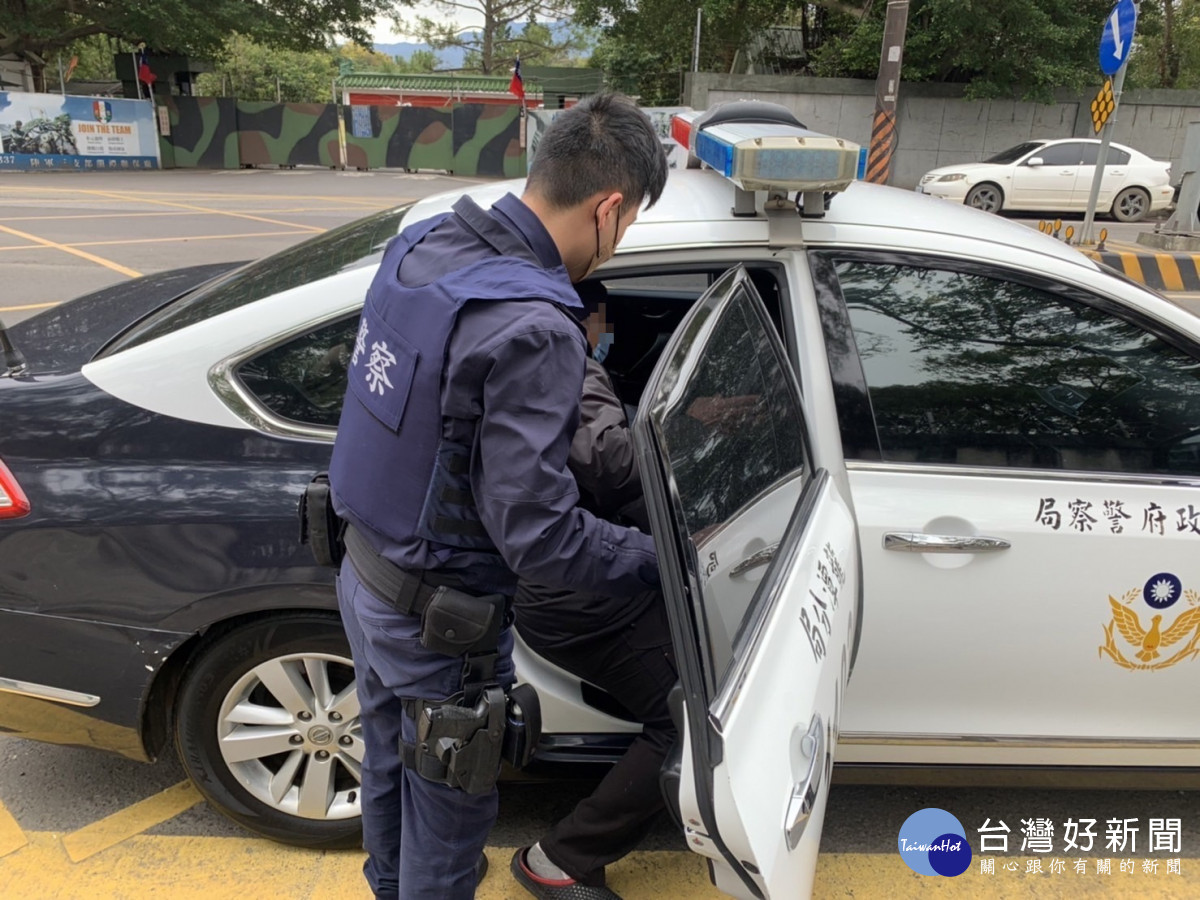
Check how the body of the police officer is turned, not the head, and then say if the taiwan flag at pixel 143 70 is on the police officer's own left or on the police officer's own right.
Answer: on the police officer's own left

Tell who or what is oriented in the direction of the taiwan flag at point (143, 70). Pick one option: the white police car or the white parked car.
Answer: the white parked car

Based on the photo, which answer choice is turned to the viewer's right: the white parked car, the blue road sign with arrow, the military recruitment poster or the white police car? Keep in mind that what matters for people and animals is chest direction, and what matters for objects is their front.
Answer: the white police car

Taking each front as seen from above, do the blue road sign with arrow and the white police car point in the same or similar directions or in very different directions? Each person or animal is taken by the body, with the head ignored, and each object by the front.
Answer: very different directions

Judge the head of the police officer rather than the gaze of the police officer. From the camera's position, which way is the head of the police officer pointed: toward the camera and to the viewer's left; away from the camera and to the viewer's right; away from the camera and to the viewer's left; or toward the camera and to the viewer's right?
away from the camera and to the viewer's right

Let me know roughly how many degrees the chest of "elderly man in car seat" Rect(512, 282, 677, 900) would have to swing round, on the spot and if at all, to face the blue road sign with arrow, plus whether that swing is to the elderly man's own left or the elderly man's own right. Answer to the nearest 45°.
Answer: approximately 90° to the elderly man's own left

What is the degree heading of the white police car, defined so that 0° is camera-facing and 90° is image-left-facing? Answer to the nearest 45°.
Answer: approximately 270°

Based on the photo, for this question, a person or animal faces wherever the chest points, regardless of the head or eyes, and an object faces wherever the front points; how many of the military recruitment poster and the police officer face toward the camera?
1

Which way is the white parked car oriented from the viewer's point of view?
to the viewer's left

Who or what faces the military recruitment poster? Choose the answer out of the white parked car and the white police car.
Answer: the white parked car
